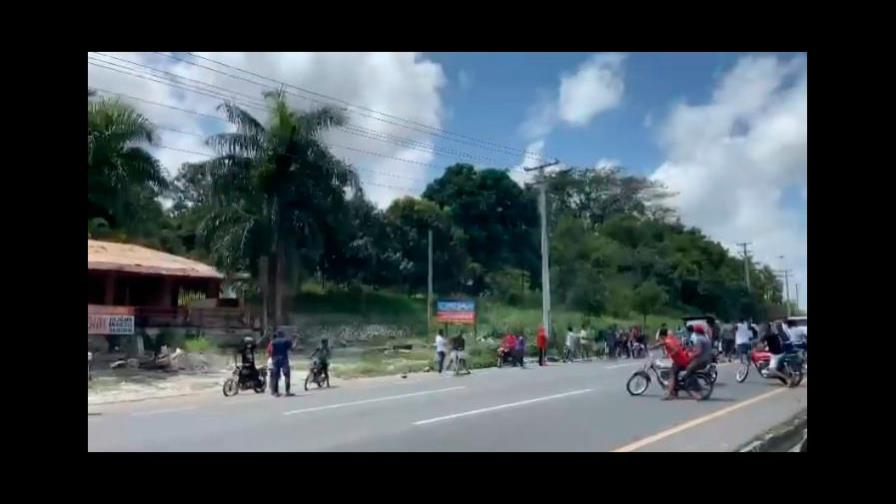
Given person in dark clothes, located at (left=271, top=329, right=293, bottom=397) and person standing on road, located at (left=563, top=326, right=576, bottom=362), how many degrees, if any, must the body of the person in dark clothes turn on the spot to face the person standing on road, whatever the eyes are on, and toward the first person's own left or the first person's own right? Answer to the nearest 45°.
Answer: approximately 45° to the first person's own right

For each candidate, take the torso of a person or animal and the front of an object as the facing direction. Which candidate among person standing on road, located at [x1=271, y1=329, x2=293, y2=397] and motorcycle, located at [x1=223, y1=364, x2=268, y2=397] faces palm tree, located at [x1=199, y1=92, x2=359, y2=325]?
the person standing on road

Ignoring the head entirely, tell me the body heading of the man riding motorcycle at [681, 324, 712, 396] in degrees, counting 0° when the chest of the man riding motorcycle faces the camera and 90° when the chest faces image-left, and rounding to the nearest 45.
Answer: approximately 90°

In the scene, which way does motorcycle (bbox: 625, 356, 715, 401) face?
to the viewer's left

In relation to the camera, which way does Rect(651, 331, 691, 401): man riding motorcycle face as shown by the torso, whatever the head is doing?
to the viewer's left

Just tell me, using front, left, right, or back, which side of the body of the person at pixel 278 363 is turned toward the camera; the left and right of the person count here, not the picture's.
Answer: back
